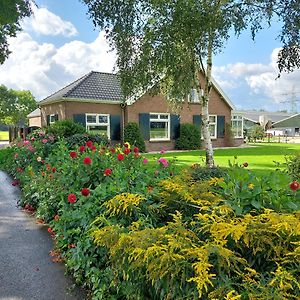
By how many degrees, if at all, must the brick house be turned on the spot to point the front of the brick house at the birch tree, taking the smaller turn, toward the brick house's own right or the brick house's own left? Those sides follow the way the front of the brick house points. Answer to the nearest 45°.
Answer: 0° — it already faces it

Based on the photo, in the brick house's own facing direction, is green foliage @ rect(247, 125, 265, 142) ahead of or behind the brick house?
behind

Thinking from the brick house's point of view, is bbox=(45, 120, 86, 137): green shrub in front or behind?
in front

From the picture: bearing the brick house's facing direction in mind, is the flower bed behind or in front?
in front

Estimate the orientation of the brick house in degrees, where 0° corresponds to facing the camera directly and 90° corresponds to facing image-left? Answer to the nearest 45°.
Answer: approximately 0°

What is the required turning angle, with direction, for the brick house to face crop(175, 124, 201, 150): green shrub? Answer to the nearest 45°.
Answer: approximately 90° to its left

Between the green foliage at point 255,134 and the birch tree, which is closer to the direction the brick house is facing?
the birch tree

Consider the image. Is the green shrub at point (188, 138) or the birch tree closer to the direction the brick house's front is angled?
the birch tree
